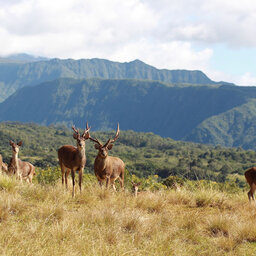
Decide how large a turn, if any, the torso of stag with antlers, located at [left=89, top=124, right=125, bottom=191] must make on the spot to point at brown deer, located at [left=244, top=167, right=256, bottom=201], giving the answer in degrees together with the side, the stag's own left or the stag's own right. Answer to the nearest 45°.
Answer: approximately 135° to the stag's own left

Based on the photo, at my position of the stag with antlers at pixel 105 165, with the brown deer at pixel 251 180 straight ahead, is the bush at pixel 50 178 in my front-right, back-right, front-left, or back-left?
back-left

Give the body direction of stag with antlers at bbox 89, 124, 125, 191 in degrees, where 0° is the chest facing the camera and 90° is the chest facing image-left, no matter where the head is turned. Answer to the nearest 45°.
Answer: approximately 45°
